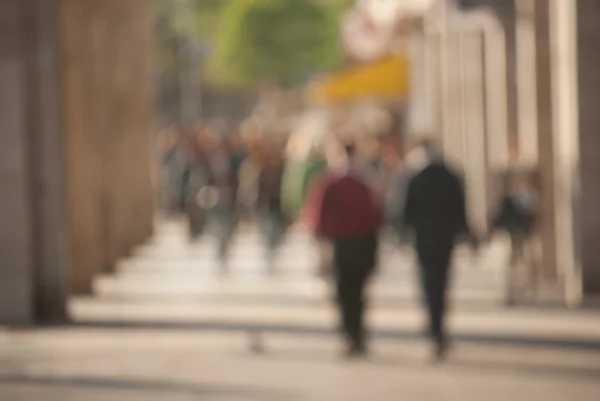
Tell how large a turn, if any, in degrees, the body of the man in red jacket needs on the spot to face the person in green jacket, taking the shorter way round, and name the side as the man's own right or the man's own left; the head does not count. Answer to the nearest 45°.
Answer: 0° — they already face them

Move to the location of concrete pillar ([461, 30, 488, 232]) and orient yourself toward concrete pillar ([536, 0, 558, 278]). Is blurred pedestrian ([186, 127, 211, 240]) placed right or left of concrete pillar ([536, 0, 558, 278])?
right

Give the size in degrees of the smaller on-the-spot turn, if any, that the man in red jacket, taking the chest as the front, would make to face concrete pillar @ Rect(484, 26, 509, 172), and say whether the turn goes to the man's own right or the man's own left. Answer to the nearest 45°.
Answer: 0° — they already face it

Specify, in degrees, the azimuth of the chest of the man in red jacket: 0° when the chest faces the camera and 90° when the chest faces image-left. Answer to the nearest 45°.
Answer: approximately 180°

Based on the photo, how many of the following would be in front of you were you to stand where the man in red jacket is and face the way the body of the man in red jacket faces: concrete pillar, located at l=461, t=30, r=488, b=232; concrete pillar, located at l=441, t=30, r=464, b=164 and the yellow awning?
3

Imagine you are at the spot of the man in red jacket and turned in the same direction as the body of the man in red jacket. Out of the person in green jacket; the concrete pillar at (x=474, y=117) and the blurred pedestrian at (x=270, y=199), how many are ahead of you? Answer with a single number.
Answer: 3
